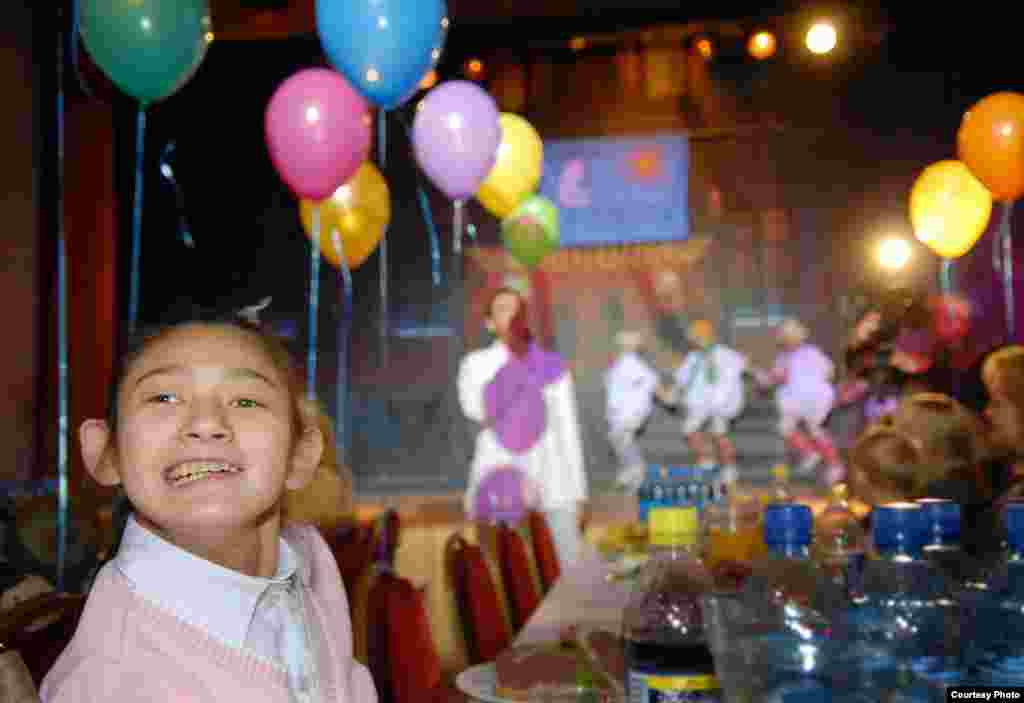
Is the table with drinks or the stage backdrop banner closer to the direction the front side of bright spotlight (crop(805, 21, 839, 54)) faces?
the table with drinks

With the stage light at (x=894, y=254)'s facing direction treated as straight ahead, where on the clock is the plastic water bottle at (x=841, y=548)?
The plastic water bottle is roughly at 12 o'clock from the stage light.

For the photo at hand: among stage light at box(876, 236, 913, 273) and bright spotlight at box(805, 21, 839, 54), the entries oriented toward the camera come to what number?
2

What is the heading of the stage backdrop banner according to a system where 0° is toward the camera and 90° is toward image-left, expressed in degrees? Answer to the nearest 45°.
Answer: approximately 0°

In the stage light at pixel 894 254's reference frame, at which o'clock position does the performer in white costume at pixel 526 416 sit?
The performer in white costume is roughly at 2 o'clock from the stage light.
